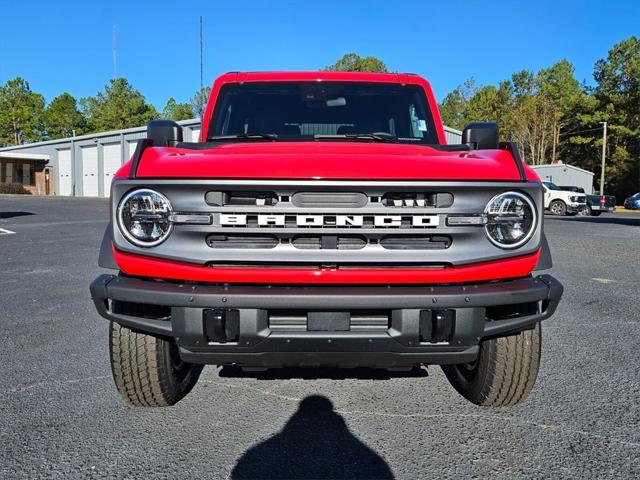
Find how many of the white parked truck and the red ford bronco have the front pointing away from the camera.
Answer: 0

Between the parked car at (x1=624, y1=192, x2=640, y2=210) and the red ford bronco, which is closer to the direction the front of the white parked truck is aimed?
the red ford bronco

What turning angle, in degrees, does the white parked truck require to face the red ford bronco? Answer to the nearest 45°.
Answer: approximately 45° to its right

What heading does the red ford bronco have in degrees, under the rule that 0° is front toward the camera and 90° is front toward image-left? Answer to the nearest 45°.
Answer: approximately 0°

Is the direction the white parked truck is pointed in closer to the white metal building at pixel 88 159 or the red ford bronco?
the red ford bronco

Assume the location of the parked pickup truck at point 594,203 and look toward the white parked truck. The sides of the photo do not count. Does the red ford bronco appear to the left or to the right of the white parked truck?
left

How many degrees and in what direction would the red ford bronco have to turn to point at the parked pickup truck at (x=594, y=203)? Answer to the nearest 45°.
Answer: approximately 135° to its left
